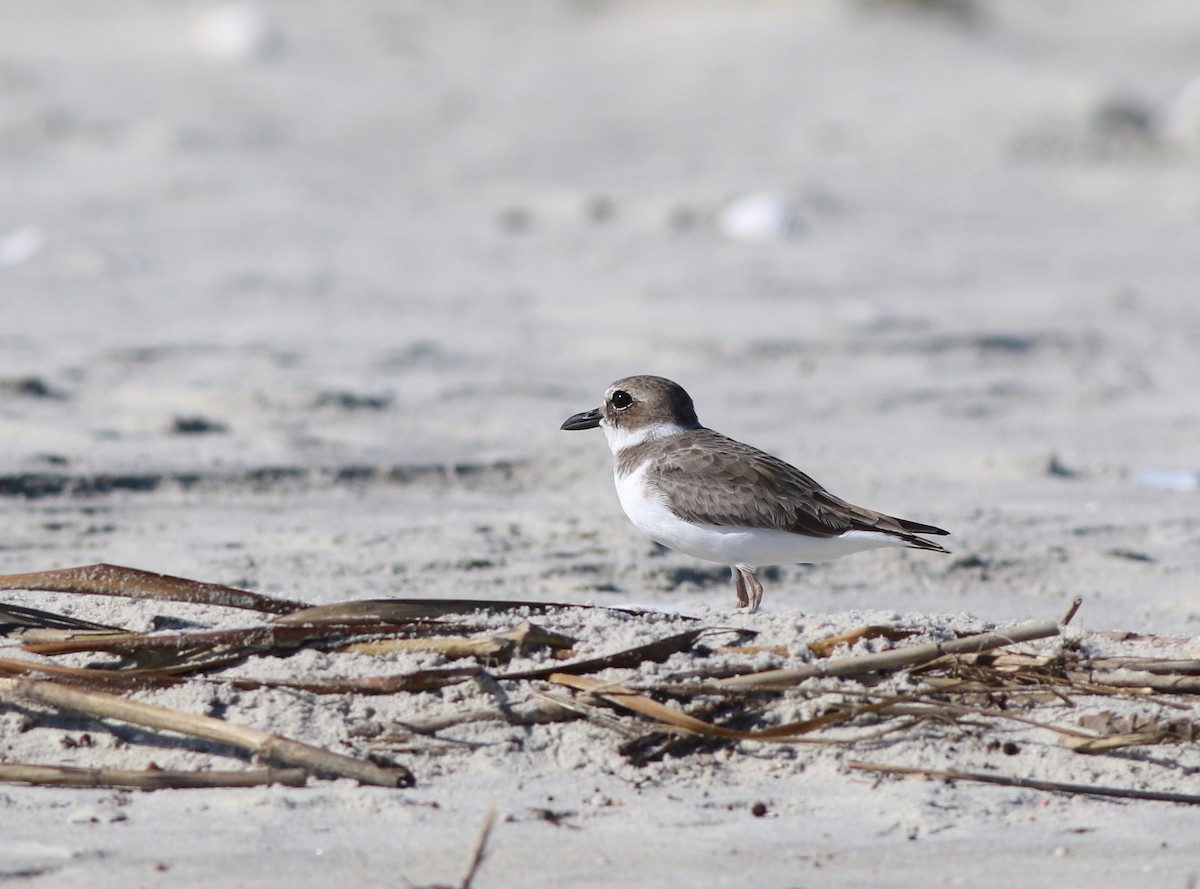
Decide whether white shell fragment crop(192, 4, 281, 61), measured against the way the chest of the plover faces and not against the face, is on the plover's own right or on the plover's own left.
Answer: on the plover's own right

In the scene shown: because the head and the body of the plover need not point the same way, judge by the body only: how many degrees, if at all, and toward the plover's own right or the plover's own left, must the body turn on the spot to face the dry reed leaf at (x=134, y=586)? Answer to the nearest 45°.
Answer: approximately 45° to the plover's own left

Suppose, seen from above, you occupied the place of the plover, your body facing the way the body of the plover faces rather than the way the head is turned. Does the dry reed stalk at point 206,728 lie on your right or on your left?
on your left

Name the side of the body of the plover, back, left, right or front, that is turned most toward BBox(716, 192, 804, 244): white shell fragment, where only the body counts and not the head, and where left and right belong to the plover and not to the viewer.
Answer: right

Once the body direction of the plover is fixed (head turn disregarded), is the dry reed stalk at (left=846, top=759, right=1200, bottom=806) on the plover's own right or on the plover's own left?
on the plover's own left

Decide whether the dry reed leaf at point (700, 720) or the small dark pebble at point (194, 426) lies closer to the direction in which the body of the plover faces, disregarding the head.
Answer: the small dark pebble

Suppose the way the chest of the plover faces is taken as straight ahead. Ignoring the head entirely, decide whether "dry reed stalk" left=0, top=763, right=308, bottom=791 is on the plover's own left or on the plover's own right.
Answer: on the plover's own left

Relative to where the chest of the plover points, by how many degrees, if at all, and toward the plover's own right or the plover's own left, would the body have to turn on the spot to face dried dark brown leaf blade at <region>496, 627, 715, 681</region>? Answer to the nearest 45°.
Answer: approximately 90° to the plover's own left

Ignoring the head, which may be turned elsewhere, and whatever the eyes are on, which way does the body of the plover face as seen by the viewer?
to the viewer's left

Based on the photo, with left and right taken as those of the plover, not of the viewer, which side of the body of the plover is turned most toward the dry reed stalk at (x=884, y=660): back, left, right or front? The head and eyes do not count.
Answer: left

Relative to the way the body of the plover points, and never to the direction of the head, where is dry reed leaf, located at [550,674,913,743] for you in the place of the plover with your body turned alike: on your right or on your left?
on your left

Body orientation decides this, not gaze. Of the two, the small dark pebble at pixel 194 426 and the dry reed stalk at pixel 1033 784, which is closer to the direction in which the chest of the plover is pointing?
the small dark pebble
